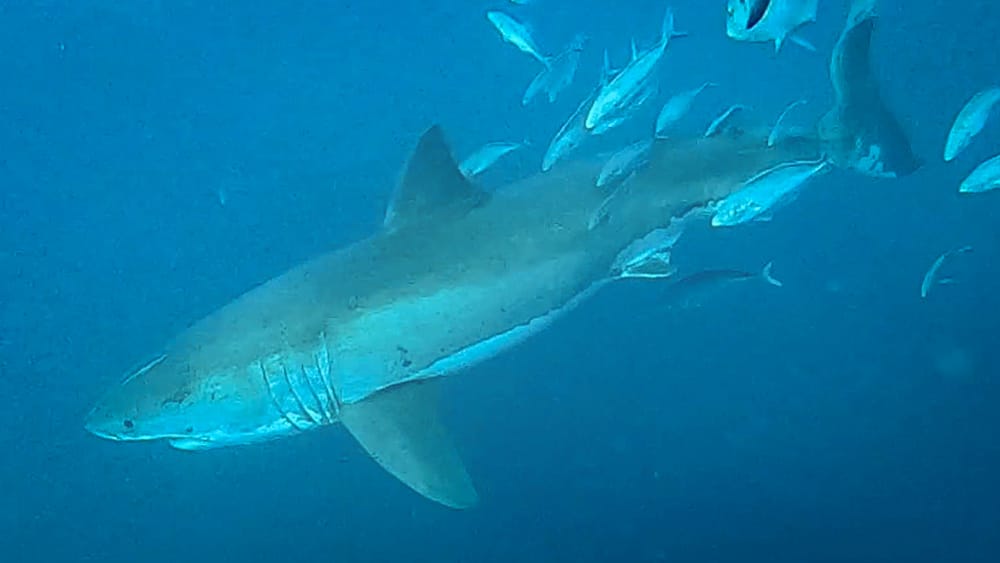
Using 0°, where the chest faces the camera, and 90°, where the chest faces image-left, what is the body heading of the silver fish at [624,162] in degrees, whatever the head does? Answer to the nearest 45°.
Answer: approximately 90°

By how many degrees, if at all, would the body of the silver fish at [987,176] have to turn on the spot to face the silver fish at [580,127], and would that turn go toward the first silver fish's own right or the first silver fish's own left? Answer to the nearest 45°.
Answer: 0° — it already faces it

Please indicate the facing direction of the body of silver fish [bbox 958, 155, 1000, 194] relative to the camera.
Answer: to the viewer's left

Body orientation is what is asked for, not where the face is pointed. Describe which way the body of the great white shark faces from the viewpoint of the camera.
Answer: to the viewer's left

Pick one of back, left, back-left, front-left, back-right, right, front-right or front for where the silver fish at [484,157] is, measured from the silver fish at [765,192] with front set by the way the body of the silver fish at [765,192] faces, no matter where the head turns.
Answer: front-right

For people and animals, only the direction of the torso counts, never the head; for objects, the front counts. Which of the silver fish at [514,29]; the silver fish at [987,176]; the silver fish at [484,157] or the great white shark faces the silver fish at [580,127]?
the silver fish at [987,176]

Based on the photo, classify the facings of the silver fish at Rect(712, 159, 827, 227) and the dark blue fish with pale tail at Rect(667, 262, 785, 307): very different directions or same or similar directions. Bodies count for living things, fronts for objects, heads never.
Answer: same or similar directions

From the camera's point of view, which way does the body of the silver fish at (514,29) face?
to the viewer's left

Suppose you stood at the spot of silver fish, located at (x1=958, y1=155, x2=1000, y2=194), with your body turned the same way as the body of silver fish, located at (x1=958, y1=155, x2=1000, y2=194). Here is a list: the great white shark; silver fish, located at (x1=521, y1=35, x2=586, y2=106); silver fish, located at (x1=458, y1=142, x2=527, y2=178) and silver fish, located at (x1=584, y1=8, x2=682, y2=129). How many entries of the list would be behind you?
0

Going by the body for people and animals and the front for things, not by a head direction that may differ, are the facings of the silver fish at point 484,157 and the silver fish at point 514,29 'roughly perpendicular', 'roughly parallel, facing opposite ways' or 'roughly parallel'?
roughly parallel

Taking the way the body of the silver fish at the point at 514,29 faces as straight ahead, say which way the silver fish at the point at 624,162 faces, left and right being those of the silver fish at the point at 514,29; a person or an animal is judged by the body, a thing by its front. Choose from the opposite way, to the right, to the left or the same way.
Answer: the same way

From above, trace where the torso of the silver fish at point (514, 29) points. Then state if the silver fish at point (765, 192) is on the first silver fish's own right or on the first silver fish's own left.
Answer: on the first silver fish's own left

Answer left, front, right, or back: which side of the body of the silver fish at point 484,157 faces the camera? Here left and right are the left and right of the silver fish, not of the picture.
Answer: left

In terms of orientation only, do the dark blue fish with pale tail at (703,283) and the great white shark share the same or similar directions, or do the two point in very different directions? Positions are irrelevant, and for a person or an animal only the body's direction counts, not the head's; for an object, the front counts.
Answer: same or similar directions
